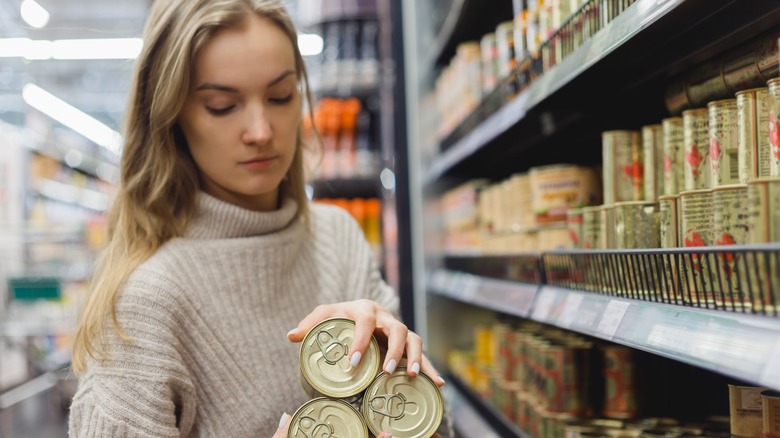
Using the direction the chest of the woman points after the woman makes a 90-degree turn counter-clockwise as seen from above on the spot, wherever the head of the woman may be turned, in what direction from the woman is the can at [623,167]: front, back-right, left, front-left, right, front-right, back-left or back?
front-right

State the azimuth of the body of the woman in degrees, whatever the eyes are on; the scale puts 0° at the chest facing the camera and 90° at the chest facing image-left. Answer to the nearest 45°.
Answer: approximately 315°

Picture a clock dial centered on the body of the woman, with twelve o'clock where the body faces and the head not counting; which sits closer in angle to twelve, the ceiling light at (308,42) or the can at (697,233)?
the can

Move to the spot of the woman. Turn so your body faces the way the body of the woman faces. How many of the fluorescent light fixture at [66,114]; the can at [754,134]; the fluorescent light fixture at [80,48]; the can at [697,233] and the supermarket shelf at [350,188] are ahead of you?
2

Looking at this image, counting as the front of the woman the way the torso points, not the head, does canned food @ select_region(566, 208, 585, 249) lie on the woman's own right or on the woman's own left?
on the woman's own left

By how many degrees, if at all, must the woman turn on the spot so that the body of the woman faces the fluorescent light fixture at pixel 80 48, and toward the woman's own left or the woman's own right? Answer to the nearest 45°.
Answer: approximately 135° to the woman's own left

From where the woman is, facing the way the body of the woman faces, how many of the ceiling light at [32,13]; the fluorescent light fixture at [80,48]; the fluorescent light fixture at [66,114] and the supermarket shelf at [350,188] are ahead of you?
0

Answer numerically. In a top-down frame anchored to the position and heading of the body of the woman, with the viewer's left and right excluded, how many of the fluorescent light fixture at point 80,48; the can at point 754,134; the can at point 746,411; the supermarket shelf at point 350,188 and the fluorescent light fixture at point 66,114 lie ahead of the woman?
2

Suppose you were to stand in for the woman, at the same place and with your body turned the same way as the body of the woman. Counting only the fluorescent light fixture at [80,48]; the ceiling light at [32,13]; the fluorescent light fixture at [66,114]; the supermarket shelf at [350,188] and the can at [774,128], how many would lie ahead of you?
1

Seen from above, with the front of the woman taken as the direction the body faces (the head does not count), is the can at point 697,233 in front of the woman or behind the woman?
in front

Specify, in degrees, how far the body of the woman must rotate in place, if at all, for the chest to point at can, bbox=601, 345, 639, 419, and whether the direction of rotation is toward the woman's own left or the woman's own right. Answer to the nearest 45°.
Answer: approximately 45° to the woman's own left

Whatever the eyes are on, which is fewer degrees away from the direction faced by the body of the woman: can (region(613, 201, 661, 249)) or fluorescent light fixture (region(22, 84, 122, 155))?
the can

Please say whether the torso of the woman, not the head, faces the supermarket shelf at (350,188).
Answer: no

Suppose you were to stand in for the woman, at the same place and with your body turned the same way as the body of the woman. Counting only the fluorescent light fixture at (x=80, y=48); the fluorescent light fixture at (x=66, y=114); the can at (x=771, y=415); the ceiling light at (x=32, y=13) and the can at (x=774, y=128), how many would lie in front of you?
2

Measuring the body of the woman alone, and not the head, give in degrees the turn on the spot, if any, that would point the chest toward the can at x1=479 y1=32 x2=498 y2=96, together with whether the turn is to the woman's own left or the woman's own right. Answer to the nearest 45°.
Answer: approximately 90° to the woman's own left
